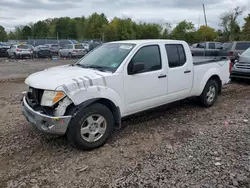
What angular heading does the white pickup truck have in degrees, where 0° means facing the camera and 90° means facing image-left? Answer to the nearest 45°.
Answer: approximately 45°

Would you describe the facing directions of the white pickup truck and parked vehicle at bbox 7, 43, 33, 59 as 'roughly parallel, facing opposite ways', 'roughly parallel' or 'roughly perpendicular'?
roughly perpendicular

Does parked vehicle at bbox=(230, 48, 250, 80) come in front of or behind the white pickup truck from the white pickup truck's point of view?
behind

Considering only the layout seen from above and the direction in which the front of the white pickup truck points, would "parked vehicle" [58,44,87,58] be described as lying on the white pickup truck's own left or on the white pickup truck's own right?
on the white pickup truck's own right
